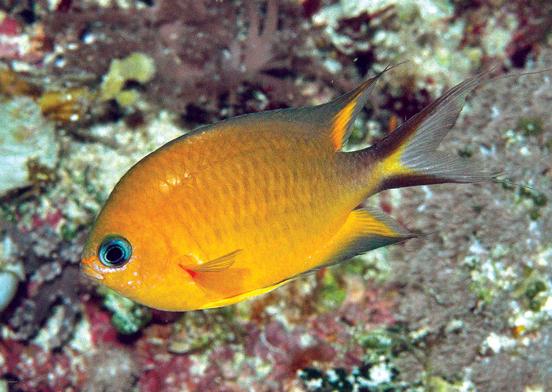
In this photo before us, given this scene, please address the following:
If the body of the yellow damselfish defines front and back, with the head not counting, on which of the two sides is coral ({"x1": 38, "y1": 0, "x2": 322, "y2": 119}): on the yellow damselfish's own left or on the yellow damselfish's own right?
on the yellow damselfish's own right

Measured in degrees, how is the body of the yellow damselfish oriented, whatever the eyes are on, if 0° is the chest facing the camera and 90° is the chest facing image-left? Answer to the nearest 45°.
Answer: approximately 90°

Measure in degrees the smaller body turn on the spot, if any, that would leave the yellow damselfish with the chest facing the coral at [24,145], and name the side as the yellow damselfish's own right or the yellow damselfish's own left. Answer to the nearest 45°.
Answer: approximately 45° to the yellow damselfish's own right

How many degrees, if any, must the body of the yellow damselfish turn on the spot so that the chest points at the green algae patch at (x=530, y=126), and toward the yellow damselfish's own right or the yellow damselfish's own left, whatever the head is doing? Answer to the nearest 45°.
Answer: approximately 135° to the yellow damselfish's own right
